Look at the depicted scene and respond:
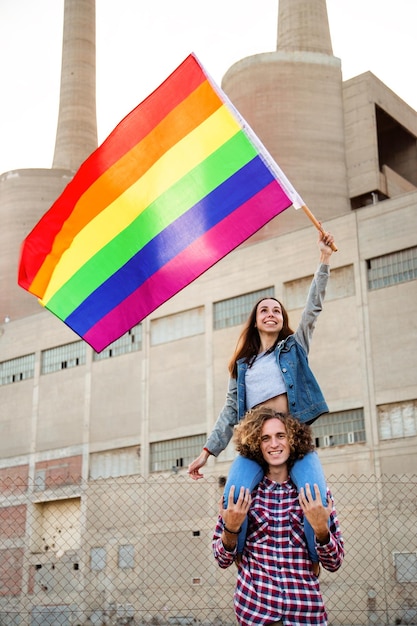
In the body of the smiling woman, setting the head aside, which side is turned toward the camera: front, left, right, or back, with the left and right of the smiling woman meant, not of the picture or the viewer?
front

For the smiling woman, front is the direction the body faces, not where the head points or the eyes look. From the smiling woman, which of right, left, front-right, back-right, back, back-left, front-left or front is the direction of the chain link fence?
back

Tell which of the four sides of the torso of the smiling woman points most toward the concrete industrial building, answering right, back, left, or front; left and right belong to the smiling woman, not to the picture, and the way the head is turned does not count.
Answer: back
